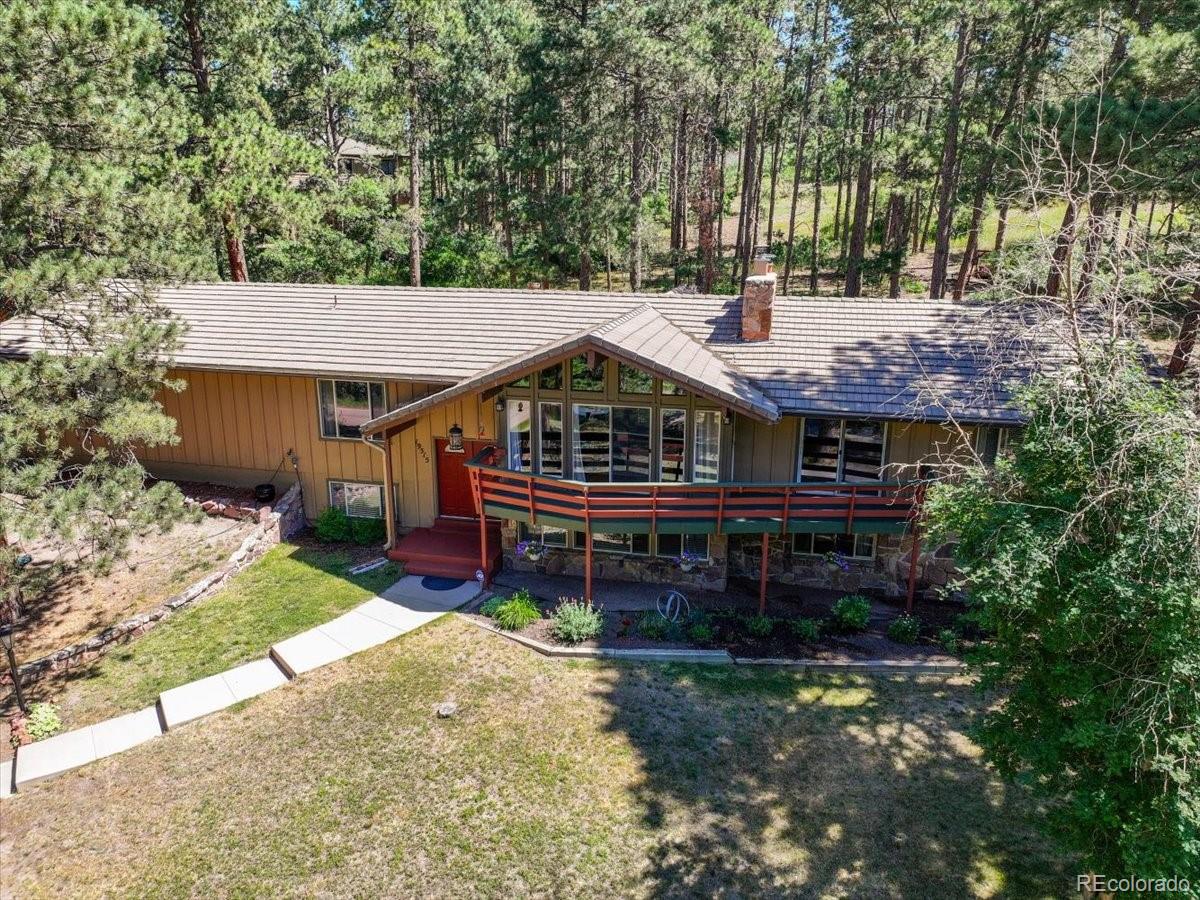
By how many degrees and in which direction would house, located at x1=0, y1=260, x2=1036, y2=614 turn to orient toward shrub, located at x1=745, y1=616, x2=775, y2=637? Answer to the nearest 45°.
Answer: approximately 45° to its left

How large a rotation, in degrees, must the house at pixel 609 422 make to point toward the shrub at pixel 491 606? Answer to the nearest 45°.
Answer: approximately 45° to its right

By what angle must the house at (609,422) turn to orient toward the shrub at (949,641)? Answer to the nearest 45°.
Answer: approximately 45° to its left

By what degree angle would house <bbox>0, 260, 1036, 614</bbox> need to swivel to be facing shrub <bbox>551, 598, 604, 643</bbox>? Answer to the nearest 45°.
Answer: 0° — it already faces it

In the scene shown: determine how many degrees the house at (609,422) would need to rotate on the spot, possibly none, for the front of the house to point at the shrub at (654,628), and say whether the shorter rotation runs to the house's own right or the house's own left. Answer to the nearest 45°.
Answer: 0° — it already faces it

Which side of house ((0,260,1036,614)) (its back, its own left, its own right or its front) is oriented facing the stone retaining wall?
right

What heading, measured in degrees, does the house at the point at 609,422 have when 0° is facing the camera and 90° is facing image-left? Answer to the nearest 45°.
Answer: approximately 0°
